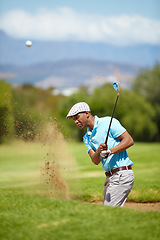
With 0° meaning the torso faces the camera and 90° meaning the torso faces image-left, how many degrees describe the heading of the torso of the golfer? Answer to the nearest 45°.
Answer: approximately 45°
